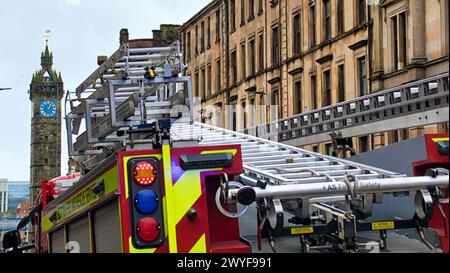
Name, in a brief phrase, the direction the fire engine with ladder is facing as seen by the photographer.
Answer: facing away from the viewer and to the left of the viewer

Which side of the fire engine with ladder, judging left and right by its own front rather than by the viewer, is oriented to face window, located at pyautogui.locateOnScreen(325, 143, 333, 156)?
right
